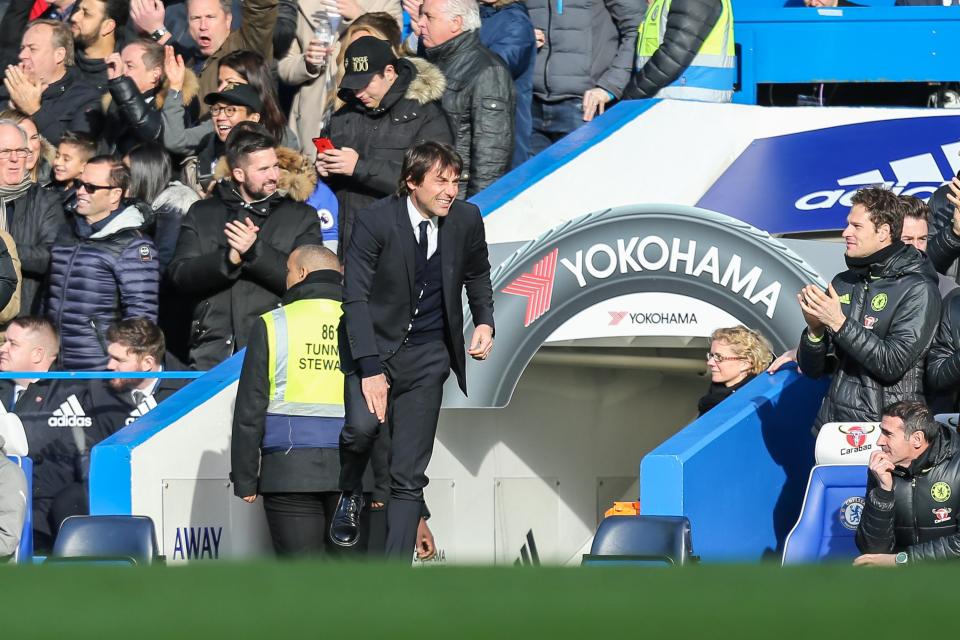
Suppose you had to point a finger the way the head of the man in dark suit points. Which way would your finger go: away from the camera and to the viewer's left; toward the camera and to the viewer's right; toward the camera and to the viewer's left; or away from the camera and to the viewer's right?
toward the camera and to the viewer's right

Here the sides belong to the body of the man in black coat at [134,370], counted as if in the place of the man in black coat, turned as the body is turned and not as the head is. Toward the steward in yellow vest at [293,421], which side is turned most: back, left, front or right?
left

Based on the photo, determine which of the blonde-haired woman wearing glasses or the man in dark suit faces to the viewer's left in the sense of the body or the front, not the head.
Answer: the blonde-haired woman wearing glasses

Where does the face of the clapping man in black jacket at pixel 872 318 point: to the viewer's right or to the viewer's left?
to the viewer's left

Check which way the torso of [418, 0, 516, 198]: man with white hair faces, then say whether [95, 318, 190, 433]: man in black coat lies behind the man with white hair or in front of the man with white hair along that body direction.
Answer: in front

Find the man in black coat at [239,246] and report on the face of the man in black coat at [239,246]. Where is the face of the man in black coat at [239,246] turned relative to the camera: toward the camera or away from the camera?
toward the camera

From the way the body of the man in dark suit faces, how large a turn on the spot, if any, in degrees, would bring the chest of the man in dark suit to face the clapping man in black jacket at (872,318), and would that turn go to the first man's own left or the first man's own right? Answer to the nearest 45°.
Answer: approximately 45° to the first man's own left

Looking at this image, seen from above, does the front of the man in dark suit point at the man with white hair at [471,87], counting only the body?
no

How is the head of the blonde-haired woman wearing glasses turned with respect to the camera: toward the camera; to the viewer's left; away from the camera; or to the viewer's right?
to the viewer's left

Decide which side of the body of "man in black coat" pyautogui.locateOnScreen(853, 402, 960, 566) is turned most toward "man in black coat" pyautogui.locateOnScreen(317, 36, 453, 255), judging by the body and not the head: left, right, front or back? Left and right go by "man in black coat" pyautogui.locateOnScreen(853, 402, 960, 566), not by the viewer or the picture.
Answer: right

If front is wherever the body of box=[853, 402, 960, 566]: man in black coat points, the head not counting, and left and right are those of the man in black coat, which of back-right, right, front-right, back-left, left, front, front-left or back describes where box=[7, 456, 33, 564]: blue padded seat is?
front-right

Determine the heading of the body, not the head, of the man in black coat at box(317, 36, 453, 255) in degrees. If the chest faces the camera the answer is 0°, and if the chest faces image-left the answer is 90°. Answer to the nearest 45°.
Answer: approximately 45°

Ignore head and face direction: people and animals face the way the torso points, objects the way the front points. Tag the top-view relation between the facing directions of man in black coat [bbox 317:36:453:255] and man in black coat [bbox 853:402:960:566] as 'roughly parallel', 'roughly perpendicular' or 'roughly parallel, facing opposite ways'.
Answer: roughly parallel
